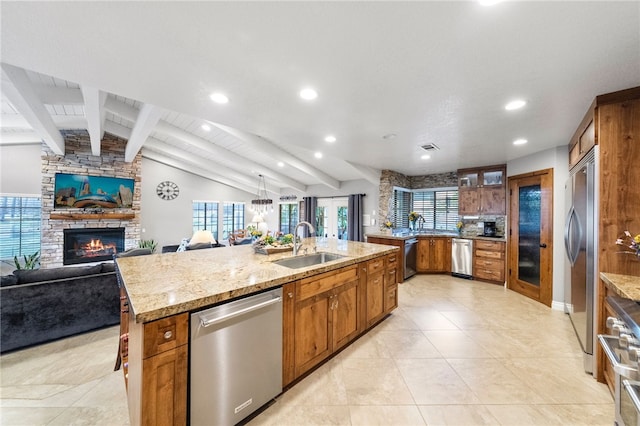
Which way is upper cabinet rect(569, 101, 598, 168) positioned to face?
to the viewer's left

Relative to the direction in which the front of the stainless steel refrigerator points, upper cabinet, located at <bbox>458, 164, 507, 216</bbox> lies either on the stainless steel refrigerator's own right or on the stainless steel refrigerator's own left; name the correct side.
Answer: on the stainless steel refrigerator's own right

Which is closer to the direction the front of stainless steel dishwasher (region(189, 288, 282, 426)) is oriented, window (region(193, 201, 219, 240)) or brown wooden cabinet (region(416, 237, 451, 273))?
the brown wooden cabinet

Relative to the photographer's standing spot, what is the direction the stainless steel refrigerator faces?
facing to the left of the viewer

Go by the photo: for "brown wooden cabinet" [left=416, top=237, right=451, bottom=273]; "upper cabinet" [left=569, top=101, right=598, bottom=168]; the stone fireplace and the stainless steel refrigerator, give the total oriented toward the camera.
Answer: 2

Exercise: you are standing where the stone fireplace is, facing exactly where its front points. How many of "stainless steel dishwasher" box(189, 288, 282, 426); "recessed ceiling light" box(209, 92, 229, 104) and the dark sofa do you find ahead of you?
3

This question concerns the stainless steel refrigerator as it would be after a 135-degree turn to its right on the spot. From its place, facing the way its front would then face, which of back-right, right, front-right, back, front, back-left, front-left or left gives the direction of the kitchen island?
back

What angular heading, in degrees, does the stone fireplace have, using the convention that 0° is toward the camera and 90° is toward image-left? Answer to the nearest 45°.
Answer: approximately 0°

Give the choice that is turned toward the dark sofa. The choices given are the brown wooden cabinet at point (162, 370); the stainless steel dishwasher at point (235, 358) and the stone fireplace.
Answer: the stone fireplace
